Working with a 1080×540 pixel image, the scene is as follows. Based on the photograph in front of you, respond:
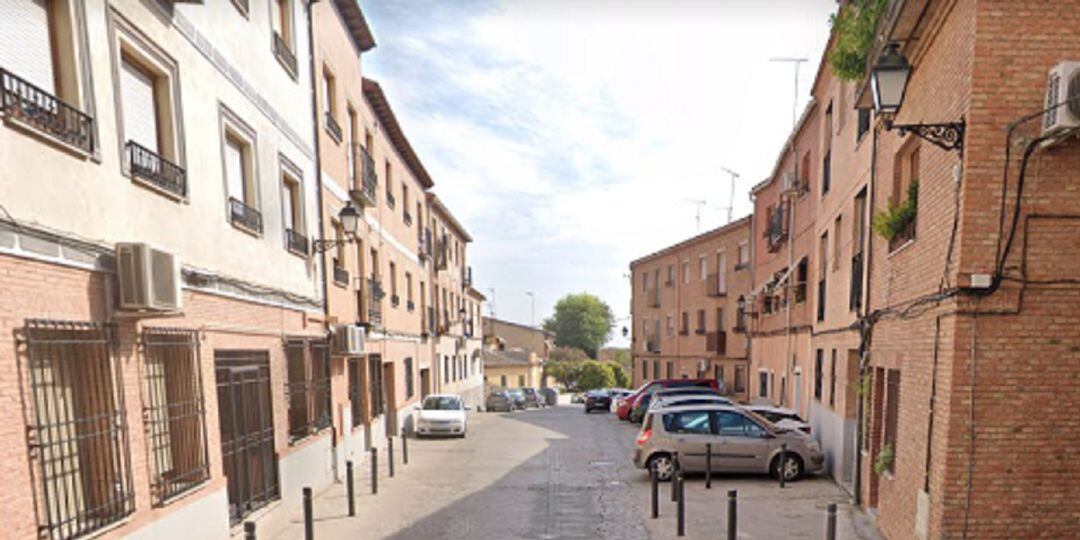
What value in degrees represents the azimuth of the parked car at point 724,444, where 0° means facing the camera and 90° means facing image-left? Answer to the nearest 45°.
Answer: approximately 270°

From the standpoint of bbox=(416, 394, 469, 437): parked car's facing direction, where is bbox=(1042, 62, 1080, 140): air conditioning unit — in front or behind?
in front

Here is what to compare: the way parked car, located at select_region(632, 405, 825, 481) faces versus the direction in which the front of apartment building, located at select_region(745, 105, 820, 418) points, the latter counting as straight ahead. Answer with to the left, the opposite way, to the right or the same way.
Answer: the opposite way

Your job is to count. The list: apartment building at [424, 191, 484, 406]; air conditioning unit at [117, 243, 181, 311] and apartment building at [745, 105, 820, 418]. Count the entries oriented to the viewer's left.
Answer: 1

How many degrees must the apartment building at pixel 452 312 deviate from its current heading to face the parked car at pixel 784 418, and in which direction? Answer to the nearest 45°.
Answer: approximately 45° to its right

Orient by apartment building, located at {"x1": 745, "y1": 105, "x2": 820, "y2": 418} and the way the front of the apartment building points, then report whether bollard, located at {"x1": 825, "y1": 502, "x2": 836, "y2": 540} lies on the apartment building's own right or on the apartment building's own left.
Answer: on the apartment building's own left

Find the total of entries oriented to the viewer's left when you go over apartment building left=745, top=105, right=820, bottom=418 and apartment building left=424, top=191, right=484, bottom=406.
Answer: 1

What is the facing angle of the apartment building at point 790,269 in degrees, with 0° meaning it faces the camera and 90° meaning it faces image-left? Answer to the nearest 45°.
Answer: approximately 90°

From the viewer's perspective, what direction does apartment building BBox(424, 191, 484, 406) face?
to the viewer's right
